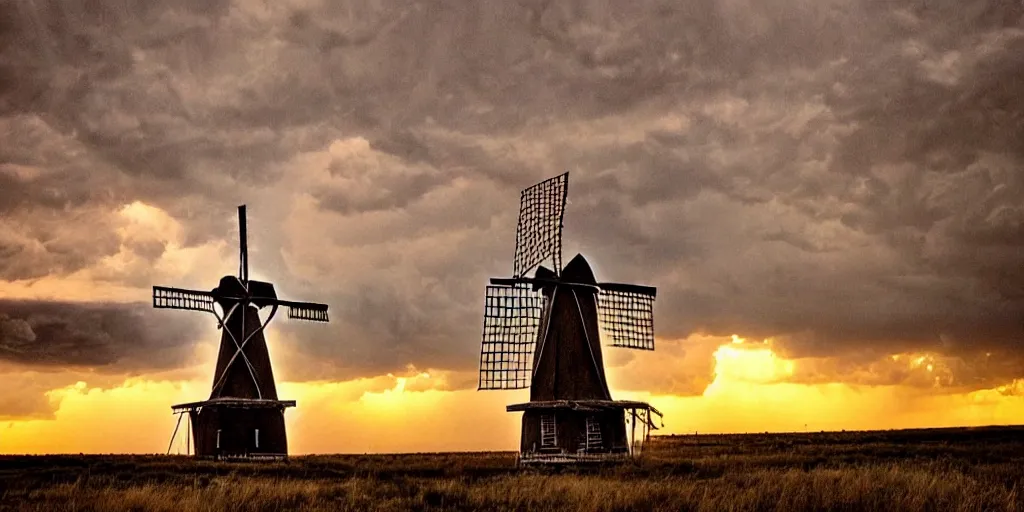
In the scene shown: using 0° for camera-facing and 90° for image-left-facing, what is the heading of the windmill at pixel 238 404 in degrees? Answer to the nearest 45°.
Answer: approximately 0°
